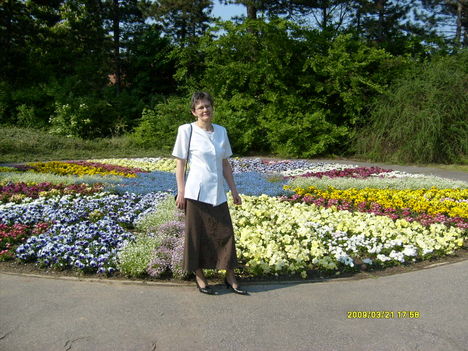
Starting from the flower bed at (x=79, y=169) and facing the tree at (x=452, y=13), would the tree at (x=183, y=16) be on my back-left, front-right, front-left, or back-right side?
front-left

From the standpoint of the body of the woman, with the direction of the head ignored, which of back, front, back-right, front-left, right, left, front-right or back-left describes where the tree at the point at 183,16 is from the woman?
back-left

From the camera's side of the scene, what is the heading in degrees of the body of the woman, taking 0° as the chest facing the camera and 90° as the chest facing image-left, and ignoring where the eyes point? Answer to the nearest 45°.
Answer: approximately 315°

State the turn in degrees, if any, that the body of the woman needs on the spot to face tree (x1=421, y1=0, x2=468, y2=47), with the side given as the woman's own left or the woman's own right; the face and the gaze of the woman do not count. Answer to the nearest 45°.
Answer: approximately 90° to the woman's own left

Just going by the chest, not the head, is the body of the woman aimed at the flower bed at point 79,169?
no
